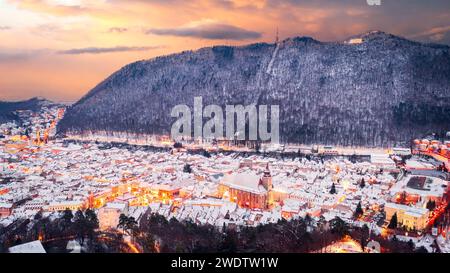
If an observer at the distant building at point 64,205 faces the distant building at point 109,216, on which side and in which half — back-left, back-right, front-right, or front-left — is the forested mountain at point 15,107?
back-left

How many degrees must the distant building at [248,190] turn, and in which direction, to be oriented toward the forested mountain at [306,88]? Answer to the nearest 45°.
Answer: approximately 135° to its left

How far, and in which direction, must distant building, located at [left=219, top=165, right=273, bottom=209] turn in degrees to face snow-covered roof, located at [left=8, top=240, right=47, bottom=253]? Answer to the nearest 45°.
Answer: approximately 90° to its right

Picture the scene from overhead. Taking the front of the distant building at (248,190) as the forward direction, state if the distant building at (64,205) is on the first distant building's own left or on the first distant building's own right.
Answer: on the first distant building's own right

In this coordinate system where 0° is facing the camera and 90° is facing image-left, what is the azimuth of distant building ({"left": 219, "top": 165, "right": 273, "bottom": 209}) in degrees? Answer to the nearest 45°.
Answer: approximately 315°

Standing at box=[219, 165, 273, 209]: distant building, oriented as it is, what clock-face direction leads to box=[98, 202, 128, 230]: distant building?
box=[98, 202, 128, 230]: distant building is roughly at 3 o'clock from box=[219, 165, 273, 209]: distant building.

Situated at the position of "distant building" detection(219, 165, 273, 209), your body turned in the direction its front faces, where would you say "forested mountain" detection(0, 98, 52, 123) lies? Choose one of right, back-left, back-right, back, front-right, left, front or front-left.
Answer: back
